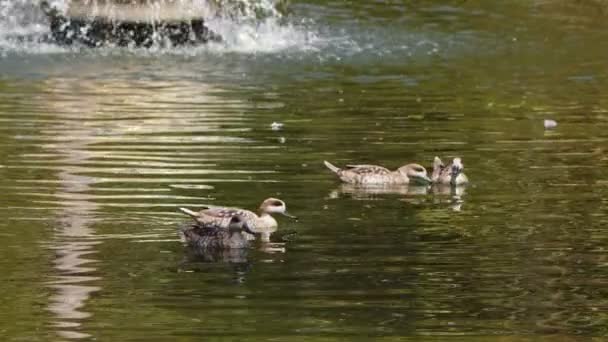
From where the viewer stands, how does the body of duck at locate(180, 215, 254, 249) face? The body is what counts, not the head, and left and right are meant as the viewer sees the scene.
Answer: facing to the right of the viewer

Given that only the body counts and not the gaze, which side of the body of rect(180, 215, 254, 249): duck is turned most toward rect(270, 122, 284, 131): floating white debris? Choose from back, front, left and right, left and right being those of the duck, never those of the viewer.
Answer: left

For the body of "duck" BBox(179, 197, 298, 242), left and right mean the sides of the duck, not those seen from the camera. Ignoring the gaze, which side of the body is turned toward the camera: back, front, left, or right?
right

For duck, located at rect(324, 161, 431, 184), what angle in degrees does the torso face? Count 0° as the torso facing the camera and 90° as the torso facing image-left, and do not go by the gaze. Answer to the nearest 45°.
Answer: approximately 270°

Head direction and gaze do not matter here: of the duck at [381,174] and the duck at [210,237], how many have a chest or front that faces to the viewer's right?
2

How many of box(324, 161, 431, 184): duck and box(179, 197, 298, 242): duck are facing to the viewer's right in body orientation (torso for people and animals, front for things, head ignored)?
2
